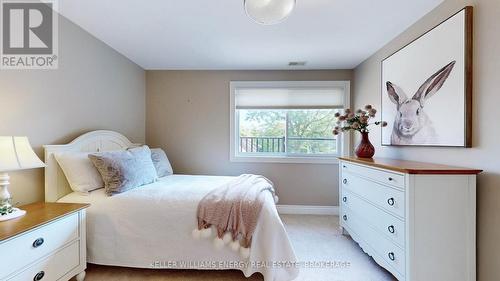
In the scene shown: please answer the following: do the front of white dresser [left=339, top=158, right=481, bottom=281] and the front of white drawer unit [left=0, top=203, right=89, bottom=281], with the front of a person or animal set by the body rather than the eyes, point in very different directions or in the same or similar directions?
very different directions

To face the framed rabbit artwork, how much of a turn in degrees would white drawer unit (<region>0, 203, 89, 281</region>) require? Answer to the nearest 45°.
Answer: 0° — it already faces it

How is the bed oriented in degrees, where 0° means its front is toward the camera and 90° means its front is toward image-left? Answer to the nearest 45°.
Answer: approximately 315°

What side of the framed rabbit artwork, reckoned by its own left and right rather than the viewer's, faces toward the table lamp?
front

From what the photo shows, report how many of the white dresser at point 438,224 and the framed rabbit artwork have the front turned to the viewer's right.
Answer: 0

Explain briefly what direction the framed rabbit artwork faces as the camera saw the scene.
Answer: facing the viewer and to the left of the viewer

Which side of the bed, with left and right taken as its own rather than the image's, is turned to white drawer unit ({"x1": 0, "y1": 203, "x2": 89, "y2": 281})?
right

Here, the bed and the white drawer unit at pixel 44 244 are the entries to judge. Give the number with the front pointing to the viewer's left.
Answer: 0

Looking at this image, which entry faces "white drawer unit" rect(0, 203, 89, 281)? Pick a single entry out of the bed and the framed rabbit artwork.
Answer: the framed rabbit artwork

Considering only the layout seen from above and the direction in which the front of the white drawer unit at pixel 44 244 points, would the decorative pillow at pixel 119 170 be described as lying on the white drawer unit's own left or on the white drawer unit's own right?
on the white drawer unit's own left

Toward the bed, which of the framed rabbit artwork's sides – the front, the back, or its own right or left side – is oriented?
front

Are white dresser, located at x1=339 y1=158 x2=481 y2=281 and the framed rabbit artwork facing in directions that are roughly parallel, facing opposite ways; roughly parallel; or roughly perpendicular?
roughly parallel

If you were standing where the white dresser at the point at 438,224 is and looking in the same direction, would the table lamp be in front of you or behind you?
in front

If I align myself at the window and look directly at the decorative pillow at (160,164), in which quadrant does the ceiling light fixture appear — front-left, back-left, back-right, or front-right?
front-left

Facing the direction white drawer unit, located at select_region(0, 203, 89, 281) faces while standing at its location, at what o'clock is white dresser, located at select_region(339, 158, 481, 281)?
The white dresser is roughly at 12 o'clock from the white drawer unit.

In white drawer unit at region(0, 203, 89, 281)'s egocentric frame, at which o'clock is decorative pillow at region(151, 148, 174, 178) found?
The decorative pillow is roughly at 9 o'clock from the white drawer unit.
